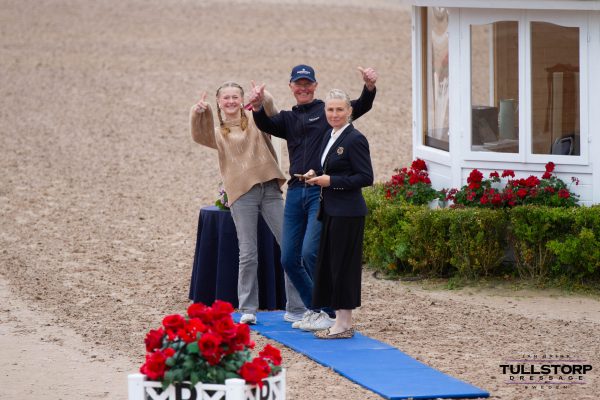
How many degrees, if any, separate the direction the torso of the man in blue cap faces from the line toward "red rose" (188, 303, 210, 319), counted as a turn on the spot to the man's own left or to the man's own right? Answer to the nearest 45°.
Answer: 0° — they already face it

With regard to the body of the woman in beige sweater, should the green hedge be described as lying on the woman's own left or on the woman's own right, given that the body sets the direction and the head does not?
on the woman's own left

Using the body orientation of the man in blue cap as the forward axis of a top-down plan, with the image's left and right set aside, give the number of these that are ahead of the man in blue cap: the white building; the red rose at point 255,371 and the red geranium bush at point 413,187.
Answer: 1

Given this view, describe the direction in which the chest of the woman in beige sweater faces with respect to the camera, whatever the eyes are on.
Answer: toward the camera

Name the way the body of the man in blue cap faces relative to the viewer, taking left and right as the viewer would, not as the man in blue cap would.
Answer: facing the viewer

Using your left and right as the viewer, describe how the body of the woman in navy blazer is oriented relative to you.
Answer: facing the viewer and to the left of the viewer

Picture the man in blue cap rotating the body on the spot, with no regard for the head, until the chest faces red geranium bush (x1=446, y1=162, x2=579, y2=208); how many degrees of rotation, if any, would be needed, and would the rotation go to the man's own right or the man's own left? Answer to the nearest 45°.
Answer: approximately 135° to the man's own left

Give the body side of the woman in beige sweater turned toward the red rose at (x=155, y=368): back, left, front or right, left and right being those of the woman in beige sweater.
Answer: front

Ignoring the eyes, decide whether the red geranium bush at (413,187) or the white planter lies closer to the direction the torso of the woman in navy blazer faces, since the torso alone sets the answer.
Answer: the white planter

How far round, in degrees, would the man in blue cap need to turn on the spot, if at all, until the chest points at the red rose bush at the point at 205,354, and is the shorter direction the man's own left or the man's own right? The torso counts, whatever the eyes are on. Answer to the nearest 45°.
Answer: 0° — they already face it

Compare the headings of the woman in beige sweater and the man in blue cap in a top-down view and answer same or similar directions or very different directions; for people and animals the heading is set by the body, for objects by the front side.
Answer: same or similar directions

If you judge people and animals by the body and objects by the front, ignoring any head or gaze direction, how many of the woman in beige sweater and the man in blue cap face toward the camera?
2

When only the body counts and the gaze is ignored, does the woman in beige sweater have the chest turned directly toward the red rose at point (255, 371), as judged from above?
yes

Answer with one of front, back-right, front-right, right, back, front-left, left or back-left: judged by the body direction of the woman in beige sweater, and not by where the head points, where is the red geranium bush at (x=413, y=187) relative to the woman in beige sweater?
back-left

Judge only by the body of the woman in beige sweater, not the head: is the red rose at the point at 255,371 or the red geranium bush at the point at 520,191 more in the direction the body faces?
the red rose
